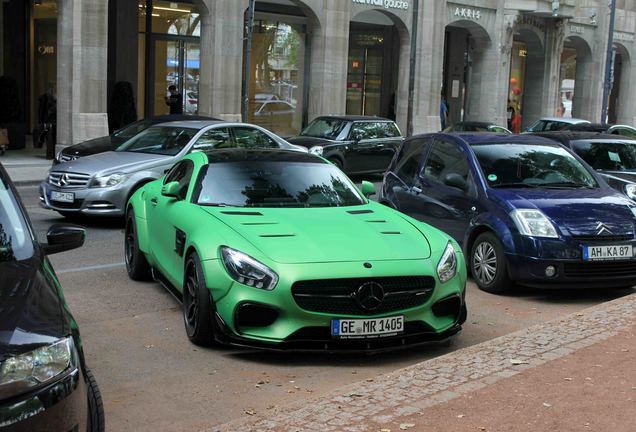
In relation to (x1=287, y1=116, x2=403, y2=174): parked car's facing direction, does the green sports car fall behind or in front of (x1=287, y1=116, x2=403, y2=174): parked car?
in front

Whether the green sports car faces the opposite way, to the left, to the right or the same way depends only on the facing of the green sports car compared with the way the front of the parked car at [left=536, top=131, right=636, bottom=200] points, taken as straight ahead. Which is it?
the same way

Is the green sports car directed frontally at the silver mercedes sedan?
no

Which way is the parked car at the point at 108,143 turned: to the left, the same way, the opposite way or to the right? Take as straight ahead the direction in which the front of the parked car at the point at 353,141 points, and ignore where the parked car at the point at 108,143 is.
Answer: the same way

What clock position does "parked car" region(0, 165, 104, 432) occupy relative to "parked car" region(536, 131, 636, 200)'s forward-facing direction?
"parked car" region(0, 165, 104, 432) is roughly at 2 o'clock from "parked car" region(536, 131, 636, 200).

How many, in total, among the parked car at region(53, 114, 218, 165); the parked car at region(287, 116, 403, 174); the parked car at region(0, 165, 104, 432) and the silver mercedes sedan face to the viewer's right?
0

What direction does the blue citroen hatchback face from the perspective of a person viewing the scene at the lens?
facing the viewer and to the right of the viewer

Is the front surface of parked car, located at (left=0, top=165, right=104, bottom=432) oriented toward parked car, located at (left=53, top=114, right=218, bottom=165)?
no

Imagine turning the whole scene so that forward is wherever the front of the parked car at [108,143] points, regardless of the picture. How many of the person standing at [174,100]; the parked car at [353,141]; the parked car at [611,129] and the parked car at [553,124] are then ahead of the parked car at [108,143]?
0

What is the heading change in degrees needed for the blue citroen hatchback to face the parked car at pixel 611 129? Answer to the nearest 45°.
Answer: approximately 135° to its left

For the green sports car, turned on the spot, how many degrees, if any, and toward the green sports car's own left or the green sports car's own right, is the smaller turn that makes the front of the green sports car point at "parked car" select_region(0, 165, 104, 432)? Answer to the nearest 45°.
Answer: approximately 45° to the green sports car's own right

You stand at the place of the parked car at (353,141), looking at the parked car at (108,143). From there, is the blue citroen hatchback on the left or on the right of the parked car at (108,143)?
left

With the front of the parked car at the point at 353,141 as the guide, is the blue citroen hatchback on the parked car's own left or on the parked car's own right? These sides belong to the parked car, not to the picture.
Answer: on the parked car's own left

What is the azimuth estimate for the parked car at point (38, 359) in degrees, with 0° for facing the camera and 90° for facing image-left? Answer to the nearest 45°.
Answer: approximately 0°

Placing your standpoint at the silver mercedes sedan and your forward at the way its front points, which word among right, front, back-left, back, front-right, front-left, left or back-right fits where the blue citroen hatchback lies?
left

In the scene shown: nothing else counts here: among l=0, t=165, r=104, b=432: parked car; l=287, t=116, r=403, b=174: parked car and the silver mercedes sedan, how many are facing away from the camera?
0
